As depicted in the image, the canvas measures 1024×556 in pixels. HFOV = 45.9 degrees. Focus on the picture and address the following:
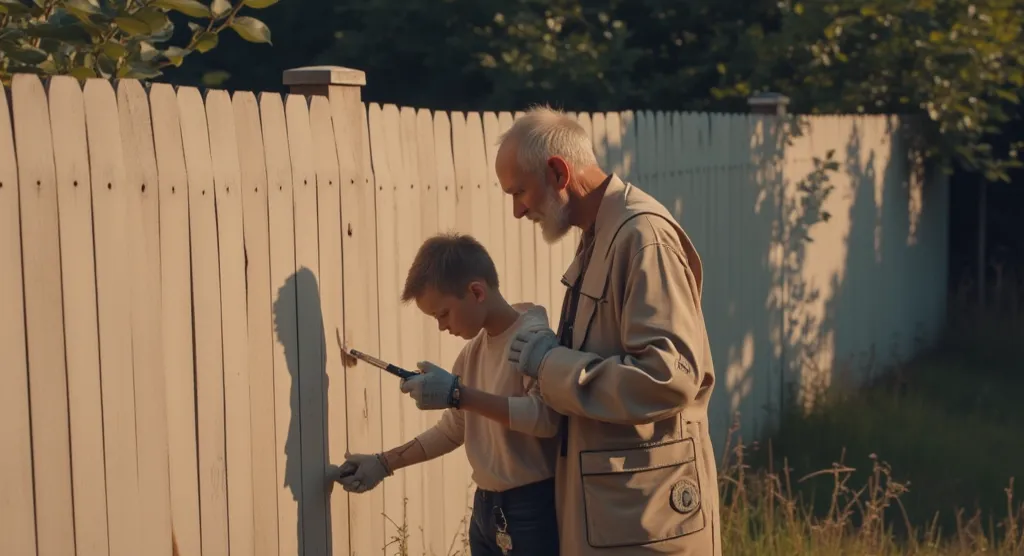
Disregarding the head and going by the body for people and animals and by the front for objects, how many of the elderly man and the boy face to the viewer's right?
0

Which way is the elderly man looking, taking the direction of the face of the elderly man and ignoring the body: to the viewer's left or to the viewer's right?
to the viewer's left

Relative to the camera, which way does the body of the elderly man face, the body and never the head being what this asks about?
to the viewer's left

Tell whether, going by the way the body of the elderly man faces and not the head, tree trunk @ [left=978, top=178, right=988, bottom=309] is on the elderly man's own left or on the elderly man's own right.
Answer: on the elderly man's own right

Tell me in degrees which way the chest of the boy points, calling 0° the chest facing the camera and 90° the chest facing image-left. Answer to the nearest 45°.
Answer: approximately 45°

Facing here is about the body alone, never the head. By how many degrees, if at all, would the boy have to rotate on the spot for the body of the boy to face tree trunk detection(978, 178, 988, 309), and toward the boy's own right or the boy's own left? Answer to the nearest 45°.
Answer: approximately 180°
